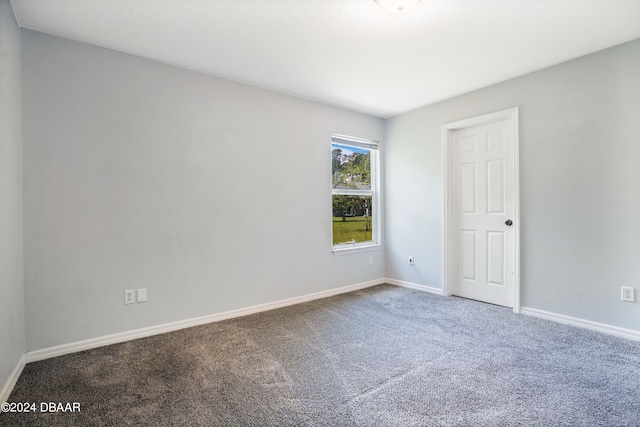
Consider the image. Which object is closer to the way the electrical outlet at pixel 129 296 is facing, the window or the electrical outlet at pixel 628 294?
the electrical outlet

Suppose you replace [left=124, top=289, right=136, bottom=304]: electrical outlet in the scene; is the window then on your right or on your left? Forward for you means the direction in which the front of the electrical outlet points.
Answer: on your left

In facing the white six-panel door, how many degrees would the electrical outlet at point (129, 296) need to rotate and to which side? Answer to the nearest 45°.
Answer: approximately 90° to its left

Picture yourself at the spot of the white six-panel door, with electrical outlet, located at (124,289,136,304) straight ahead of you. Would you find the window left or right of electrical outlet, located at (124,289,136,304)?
right

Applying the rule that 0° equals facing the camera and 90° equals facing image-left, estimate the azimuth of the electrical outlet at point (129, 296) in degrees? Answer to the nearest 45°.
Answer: approximately 0°

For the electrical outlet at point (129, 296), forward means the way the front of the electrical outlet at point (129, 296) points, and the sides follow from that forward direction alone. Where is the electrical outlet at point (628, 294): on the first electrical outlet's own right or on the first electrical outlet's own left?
on the first electrical outlet's own left
